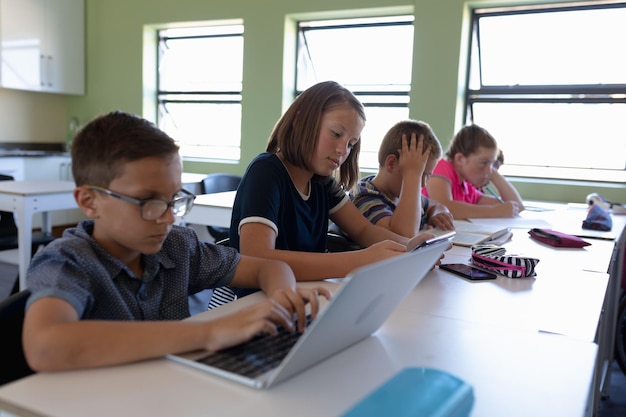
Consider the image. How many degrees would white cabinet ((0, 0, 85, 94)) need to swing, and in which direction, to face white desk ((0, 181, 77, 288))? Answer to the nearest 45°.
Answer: approximately 45° to its right

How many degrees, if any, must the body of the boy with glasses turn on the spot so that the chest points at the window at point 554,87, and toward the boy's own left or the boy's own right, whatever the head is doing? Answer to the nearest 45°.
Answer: approximately 90° to the boy's own left

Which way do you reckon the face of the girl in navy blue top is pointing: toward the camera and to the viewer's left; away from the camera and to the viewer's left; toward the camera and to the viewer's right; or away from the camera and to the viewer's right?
toward the camera and to the viewer's right

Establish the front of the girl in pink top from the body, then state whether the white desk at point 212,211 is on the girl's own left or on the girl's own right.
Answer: on the girl's own right

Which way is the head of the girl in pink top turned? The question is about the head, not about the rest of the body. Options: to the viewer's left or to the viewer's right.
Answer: to the viewer's right

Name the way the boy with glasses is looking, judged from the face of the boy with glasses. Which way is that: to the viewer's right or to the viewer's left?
to the viewer's right

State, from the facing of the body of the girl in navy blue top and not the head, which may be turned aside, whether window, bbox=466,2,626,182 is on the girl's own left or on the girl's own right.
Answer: on the girl's own left
